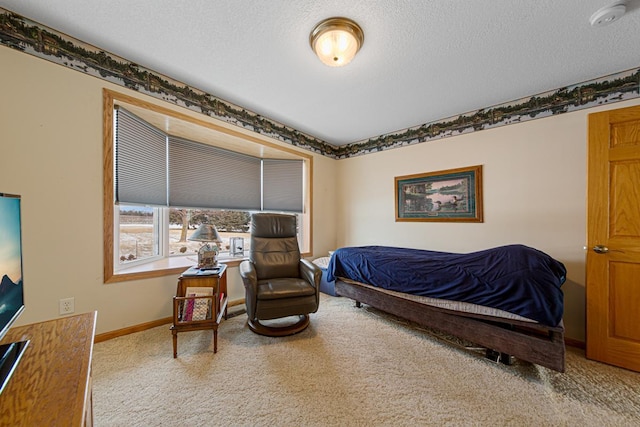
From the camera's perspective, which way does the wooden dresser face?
to the viewer's right

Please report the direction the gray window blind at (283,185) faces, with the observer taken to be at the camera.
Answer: facing the viewer

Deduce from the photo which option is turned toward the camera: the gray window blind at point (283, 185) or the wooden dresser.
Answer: the gray window blind

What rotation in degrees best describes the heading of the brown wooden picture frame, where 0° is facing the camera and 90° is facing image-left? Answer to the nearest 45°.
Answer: approximately 45°

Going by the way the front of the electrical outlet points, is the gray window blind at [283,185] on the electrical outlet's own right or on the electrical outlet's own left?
on the electrical outlet's own left

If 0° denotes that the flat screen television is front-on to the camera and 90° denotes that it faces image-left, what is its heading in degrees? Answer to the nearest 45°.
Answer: approximately 270°
